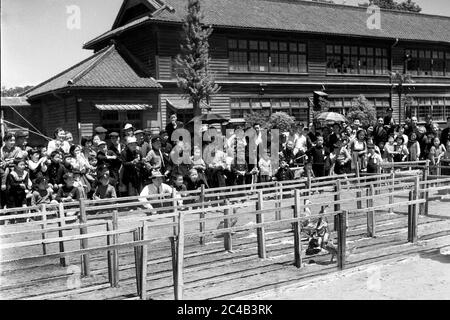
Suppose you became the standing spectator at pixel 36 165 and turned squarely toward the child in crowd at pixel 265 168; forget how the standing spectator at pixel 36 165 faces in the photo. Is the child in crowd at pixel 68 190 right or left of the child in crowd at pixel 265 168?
right

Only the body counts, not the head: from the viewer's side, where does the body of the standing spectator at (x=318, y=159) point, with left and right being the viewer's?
facing the viewer

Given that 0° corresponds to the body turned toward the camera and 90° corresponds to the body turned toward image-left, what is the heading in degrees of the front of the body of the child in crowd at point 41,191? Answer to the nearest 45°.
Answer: approximately 315°

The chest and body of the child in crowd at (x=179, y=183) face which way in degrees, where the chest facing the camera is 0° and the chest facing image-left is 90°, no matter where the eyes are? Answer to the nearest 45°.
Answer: approximately 315°

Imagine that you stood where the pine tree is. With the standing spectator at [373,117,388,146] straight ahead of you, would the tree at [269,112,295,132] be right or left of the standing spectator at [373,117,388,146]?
left

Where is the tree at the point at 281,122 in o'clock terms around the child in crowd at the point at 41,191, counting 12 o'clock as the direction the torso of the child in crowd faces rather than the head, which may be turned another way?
The tree is roughly at 9 o'clock from the child in crowd.

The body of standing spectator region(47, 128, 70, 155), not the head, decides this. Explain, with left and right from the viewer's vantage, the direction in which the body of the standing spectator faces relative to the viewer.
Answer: facing the viewer and to the right of the viewer

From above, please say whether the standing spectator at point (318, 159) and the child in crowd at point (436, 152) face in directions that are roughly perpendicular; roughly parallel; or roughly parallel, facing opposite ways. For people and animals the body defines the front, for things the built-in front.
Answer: roughly parallel

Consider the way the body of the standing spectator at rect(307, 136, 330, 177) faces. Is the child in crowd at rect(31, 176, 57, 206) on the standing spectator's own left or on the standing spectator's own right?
on the standing spectator's own right

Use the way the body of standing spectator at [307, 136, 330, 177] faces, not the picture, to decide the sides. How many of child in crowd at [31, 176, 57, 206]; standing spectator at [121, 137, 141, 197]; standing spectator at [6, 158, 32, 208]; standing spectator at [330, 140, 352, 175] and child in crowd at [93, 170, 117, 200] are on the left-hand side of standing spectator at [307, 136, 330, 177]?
1

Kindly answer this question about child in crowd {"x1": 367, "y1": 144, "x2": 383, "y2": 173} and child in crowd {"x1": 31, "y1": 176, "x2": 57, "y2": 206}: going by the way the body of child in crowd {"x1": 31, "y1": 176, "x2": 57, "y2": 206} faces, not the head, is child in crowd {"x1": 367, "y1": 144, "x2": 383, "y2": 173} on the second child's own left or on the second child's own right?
on the second child's own left

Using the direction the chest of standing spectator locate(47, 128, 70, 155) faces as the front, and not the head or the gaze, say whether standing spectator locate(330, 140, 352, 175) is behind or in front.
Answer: in front

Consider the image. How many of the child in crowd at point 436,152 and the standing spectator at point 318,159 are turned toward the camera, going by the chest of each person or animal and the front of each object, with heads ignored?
2

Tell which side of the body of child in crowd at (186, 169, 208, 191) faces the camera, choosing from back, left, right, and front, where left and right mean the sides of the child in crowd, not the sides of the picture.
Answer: front

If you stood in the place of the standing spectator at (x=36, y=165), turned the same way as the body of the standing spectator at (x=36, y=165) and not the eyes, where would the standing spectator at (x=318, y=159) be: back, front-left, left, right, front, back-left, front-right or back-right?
front-left
